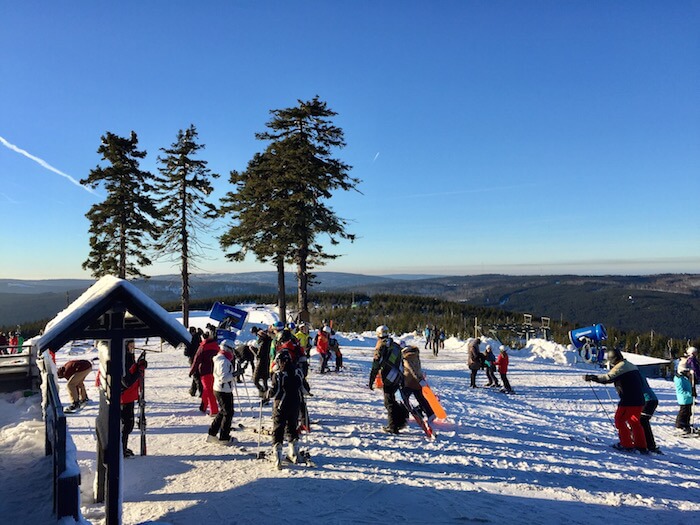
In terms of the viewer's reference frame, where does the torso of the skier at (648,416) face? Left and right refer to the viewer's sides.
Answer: facing to the left of the viewer

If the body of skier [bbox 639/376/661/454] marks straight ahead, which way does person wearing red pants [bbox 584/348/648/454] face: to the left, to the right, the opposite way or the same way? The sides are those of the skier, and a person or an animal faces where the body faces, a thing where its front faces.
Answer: the same way

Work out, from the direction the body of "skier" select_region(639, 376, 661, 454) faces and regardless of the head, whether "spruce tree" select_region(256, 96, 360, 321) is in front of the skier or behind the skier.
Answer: in front

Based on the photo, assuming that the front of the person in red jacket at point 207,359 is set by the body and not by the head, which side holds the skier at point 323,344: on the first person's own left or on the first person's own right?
on the first person's own right

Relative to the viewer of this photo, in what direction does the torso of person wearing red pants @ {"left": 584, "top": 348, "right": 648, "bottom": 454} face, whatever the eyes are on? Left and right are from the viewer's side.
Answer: facing to the left of the viewer

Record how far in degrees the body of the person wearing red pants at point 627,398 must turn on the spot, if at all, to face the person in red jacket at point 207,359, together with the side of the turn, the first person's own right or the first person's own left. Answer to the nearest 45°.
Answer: approximately 45° to the first person's own left

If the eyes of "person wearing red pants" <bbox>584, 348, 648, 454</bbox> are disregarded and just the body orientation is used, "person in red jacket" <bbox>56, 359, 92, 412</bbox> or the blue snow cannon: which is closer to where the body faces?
the person in red jacket
